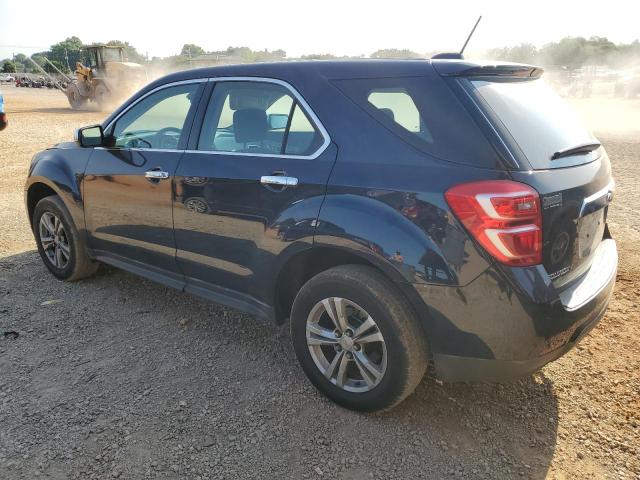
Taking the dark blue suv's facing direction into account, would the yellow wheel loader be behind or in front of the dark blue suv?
in front

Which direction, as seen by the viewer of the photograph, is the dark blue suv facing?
facing away from the viewer and to the left of the viewer

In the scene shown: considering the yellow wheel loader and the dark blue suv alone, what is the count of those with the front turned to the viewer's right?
0

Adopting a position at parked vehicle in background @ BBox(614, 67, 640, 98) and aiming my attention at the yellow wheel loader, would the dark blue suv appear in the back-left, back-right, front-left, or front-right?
front-left

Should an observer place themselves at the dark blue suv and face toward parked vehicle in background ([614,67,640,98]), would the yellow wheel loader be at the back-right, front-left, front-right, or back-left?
front-left

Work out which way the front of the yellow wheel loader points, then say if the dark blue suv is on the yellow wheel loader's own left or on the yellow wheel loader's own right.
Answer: on the yellow wheel loader's own left

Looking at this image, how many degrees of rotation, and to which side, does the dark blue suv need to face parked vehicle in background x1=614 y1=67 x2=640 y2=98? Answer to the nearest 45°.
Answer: approximately 90° to its right

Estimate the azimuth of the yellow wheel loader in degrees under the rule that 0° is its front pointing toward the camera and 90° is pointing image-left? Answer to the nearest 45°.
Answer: approximately 45°

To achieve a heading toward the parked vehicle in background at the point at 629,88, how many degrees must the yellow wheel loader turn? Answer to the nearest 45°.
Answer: approximately 135° to its left

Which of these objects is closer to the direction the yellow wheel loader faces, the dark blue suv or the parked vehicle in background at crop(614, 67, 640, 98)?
the dark blue suv

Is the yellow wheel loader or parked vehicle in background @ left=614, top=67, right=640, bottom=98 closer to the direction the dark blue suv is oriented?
the yellow wheel loader
